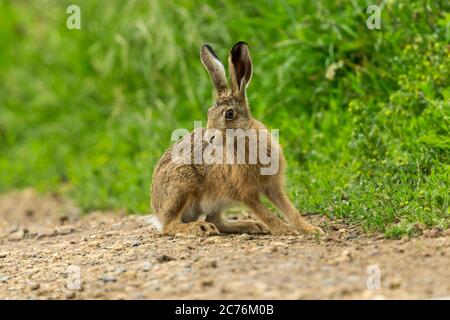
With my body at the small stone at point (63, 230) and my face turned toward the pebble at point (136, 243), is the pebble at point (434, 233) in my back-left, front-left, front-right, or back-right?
front-left

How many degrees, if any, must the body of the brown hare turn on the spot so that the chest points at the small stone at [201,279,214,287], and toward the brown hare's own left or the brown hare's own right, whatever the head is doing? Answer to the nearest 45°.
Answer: approximately 90° to the brown hare's own right

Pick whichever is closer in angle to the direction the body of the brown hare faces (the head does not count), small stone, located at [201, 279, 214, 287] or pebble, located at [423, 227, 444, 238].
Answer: the pebble

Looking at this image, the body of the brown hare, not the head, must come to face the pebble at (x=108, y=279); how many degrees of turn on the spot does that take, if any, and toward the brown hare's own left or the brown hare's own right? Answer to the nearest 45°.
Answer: approximately 135° to the brown hare's own right

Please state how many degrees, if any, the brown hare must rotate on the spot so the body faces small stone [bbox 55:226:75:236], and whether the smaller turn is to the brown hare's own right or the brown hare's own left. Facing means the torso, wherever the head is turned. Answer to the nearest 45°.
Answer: approximately 135° to the brown hare's own right

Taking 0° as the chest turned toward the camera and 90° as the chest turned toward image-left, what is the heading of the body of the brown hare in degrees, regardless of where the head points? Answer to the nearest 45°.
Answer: approximately 270°

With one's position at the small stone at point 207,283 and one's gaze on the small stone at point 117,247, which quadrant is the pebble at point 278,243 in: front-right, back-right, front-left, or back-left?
front-right

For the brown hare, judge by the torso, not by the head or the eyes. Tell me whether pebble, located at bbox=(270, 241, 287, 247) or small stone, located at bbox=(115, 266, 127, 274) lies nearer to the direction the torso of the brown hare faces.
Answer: the pebble

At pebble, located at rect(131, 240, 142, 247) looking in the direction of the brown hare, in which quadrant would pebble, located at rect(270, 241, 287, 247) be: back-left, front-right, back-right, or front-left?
front-right
